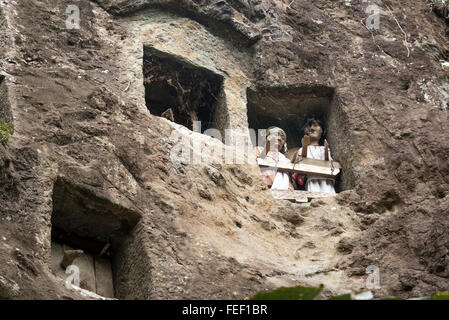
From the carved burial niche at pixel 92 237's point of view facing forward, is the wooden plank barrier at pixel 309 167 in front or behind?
behind

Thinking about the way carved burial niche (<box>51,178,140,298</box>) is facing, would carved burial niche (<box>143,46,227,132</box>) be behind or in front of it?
behind

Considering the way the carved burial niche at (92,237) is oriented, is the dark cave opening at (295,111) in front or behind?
behind
